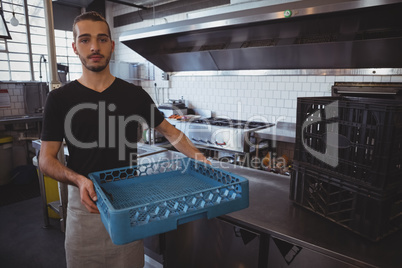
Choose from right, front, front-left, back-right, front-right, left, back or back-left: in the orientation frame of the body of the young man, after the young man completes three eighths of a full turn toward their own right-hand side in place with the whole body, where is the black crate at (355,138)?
back

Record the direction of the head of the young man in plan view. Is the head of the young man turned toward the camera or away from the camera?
toward the camera

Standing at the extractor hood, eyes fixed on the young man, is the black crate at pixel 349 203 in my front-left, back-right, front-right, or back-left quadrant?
front-left

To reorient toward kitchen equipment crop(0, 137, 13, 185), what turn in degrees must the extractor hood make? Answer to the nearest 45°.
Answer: approximately 45° to its right

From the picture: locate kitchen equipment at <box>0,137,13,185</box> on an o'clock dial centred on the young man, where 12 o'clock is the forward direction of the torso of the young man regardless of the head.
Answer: The kitchen equipment is roughly at 5 o'clock from the young man.

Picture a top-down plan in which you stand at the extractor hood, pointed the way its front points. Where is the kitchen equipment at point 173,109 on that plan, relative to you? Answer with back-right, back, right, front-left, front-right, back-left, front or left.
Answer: right

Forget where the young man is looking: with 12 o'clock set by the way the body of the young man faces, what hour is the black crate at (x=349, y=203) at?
The black crate is roughly at 10 o'clock from the young man.

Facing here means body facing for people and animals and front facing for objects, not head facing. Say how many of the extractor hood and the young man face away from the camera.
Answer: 0

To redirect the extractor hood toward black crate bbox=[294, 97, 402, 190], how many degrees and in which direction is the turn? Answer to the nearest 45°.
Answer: approximately 45° to its left

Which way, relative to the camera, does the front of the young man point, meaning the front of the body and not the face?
toward the camera

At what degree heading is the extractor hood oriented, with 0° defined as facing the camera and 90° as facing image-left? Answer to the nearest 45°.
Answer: approximately 45°
